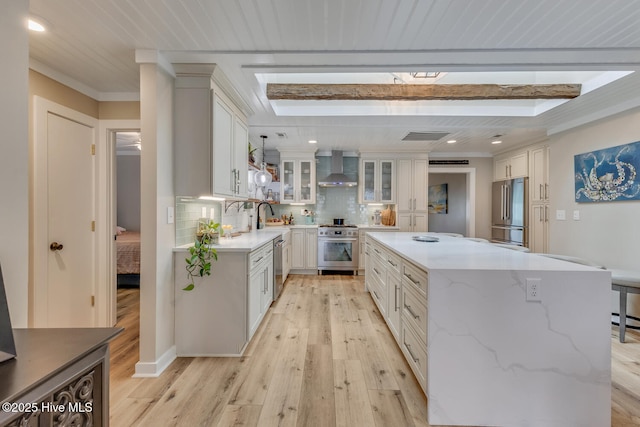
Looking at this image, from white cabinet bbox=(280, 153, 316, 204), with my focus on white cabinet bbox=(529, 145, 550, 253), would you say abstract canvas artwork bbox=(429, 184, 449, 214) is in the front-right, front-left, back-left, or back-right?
front-left

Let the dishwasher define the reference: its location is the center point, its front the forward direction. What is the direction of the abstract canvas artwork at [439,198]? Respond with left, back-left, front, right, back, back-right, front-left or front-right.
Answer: front-left

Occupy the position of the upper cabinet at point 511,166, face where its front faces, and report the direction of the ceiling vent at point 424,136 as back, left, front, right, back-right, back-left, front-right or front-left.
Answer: front

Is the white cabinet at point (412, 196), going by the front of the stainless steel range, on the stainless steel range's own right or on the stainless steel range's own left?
on the stainless steel range's own left

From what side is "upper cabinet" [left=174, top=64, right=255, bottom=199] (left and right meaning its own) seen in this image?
right

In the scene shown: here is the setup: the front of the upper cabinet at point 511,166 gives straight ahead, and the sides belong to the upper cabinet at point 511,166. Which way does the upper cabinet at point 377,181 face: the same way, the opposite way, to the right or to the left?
to the left

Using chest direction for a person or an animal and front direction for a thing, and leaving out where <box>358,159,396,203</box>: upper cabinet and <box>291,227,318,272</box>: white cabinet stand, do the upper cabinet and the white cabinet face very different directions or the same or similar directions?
same or similar directions

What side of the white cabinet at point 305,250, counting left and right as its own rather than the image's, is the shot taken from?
front

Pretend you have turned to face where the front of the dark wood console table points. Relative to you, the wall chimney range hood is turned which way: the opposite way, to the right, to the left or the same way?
to the right

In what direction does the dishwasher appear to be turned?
to the viewer's right

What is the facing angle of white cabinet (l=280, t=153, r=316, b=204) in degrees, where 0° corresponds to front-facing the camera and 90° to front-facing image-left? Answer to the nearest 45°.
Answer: approximately 0°

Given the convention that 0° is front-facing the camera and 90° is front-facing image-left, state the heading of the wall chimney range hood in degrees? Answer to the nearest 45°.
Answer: approximately 0°

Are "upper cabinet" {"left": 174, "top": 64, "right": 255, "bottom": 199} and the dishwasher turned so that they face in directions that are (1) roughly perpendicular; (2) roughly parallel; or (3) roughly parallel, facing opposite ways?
roughly parallel

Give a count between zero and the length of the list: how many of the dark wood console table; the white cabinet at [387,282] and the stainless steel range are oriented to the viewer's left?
1

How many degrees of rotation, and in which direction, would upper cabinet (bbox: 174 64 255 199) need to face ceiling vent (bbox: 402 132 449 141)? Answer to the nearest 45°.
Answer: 0° — it already faces it

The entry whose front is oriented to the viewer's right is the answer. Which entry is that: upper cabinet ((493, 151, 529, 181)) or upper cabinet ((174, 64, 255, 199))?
upper cabinet ((174, 64, 255, 199))

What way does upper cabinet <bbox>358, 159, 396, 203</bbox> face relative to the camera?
toward the camera

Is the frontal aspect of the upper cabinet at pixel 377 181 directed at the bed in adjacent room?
no

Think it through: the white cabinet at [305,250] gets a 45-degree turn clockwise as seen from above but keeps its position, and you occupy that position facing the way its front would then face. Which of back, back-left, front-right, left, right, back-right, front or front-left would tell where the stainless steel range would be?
back-left

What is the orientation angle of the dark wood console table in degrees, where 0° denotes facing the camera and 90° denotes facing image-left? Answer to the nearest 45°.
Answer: approximately 315°

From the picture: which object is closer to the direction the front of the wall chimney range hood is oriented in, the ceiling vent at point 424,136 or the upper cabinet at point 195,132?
the upper cabinet

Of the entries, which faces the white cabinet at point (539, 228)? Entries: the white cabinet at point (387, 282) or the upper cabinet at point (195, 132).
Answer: the upper cabinet
